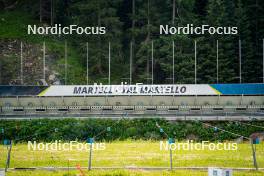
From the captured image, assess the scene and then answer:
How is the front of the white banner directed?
toward the camera
